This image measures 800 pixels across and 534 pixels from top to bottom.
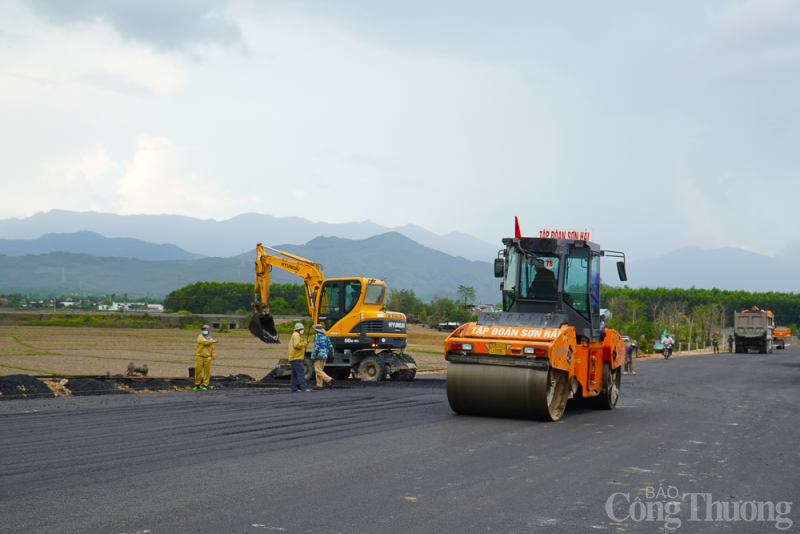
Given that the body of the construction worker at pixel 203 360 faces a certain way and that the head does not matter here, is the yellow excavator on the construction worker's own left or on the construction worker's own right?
on the construction worker's own left

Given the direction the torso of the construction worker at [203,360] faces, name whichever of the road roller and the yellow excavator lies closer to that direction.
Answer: the road roller

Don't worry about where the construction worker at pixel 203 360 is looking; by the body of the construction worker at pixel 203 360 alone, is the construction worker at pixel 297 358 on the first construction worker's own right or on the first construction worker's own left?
on the first construction worker's own left

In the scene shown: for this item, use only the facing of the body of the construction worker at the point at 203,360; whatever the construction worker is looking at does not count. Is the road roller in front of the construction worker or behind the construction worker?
in front

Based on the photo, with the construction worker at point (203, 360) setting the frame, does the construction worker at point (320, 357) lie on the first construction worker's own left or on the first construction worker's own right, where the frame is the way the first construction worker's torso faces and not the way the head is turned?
on the first construction worker's own left
